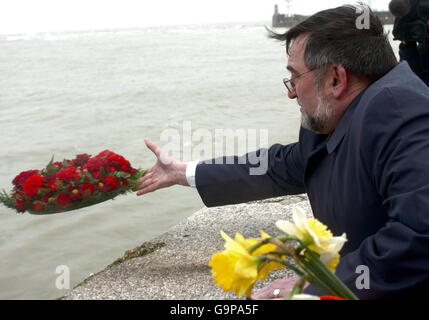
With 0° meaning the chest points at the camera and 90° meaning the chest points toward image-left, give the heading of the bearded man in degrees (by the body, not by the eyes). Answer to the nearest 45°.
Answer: approximately 90°

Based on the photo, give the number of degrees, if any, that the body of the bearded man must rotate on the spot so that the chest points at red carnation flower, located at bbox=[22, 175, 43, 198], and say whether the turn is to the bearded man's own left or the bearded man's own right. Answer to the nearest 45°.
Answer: approximately 45° to the bearded man's own right

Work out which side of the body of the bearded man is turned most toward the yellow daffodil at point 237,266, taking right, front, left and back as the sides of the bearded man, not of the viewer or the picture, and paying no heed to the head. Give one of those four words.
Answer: left

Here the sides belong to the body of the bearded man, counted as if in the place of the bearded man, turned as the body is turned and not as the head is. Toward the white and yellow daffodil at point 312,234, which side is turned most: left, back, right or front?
left

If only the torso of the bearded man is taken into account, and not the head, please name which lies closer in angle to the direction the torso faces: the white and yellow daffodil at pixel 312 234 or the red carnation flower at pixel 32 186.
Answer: the red carnation flower
